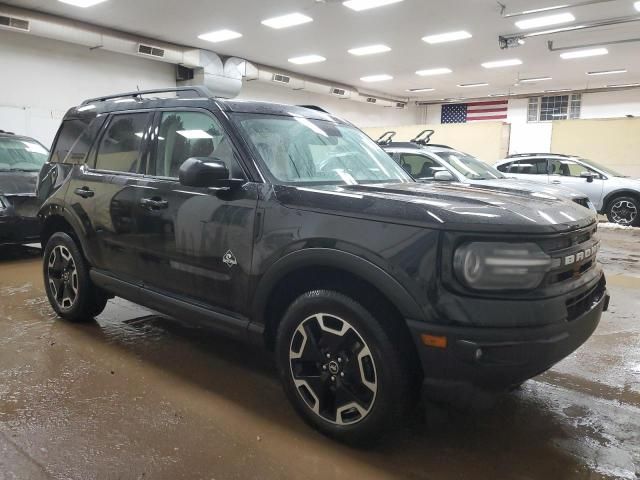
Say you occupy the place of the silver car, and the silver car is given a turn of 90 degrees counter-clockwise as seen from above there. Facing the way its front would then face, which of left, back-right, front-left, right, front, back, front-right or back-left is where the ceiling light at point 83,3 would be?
back-left

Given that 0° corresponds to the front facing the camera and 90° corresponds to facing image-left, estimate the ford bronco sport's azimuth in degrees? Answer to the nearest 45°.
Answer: approximately 315°

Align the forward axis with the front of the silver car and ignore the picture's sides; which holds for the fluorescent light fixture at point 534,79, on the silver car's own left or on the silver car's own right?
on the silver car's own left

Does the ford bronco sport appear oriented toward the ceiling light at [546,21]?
no

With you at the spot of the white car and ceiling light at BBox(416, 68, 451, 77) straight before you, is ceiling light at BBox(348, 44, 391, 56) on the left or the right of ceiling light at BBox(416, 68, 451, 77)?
left

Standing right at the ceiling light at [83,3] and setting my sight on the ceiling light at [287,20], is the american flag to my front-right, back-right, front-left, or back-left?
front-left

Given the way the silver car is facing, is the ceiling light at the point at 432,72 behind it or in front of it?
behind

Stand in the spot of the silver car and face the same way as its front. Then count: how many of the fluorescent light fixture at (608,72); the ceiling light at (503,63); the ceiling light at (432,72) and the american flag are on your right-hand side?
0

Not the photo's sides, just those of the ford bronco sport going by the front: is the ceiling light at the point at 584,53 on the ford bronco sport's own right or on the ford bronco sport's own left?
on the ford bronco sport's own left

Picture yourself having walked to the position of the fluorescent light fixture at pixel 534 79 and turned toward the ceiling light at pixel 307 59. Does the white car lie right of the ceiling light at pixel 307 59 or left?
left

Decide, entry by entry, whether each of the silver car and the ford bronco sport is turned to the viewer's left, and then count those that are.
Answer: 0

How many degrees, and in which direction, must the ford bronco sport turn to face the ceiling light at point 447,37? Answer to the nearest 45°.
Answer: approximately 135° to its left

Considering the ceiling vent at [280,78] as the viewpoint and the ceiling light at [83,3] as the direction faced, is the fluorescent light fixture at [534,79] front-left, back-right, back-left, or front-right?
back-left

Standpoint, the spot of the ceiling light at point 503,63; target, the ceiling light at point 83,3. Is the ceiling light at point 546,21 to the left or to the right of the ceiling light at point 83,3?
left

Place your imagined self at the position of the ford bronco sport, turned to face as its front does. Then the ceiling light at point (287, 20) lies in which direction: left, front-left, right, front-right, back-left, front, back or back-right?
back-left

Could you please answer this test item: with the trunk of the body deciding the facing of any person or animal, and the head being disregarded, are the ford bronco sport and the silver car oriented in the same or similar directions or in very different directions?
same or similar directions

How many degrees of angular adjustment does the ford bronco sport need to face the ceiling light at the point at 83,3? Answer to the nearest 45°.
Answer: approximately 180°

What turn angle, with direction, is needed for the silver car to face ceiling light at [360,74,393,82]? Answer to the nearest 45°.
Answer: approximately 135° to its left
